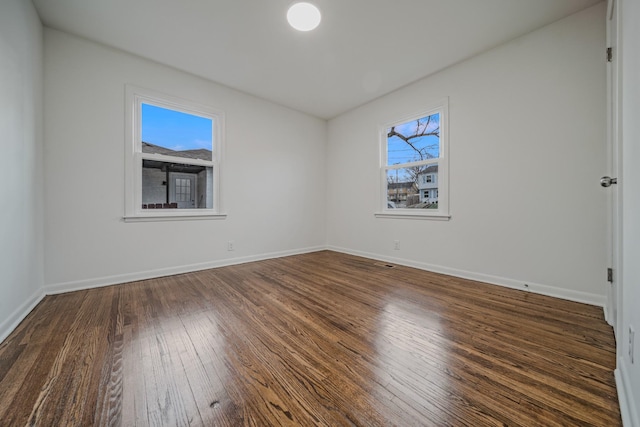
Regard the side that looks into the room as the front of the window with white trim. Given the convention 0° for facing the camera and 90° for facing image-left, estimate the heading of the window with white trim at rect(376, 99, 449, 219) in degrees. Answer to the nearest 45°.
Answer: approximately 45°

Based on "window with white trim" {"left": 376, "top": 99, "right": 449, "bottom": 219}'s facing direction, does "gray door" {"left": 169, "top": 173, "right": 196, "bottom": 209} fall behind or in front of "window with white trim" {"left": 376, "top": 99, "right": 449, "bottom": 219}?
in front

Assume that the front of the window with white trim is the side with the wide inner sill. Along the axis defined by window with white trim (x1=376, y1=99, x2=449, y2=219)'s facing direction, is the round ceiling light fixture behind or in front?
in front

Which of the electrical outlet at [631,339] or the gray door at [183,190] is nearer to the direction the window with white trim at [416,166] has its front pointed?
the gray door
